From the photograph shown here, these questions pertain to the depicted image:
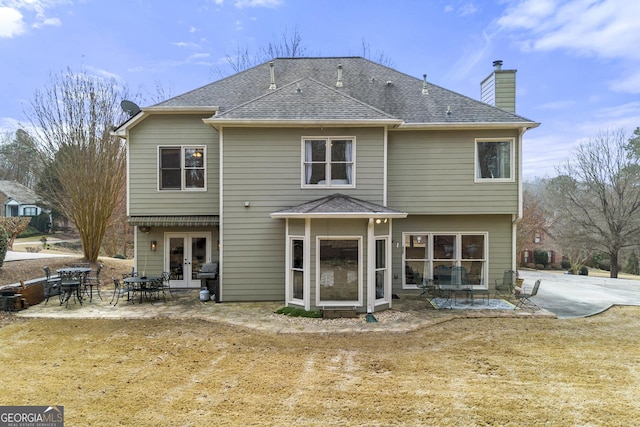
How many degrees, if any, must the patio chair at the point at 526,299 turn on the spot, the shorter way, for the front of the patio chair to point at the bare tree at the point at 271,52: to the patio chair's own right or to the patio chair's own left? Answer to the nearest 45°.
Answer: approximately 45° to the patio chair's own right

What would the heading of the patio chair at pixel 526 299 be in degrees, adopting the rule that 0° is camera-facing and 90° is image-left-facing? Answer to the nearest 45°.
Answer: approximately 90°

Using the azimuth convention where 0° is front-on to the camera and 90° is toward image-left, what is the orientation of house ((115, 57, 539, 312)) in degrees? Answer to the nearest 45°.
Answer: approximately 180°

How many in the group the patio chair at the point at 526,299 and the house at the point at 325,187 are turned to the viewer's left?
1

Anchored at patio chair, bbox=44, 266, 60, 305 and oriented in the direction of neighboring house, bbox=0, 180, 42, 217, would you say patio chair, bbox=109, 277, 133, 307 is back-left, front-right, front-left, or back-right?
back-right

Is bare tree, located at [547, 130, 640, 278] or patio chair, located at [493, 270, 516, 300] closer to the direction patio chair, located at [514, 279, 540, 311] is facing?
the patio chair

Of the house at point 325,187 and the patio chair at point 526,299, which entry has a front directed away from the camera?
the house

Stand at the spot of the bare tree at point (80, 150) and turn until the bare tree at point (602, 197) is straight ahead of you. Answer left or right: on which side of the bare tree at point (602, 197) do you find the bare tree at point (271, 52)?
left

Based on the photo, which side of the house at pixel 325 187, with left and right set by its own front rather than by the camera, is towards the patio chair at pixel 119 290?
left

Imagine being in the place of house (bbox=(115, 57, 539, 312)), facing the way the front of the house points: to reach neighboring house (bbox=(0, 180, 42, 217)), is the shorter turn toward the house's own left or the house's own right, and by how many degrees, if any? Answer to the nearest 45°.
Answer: approximately 45° to the house's own left
